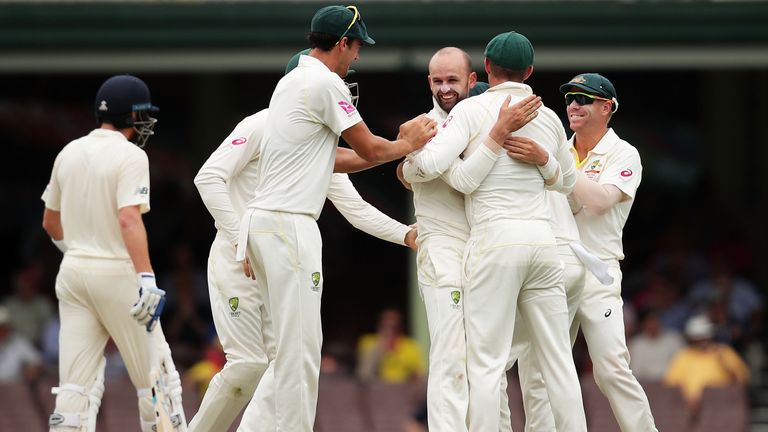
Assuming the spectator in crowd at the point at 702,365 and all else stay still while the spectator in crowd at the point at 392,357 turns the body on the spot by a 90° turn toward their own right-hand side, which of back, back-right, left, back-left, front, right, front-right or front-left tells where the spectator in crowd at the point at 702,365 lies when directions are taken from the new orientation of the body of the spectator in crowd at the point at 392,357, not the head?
back

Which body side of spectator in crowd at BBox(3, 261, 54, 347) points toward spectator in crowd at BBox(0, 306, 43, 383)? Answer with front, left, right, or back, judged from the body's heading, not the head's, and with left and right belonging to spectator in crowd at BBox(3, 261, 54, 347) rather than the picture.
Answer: front

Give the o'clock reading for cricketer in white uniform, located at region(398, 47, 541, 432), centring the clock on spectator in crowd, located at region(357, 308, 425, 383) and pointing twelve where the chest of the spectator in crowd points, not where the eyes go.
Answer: The cricketer in white uniform is roughly at 12 o'clock from the spectator in crowd.

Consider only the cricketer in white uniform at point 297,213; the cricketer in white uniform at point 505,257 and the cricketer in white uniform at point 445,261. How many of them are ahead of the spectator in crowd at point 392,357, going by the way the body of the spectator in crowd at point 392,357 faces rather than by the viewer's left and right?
3

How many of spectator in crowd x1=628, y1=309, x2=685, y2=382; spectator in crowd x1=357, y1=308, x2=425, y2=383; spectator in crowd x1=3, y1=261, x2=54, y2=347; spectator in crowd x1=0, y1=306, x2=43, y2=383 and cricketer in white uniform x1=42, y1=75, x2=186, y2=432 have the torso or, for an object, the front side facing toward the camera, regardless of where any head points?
4

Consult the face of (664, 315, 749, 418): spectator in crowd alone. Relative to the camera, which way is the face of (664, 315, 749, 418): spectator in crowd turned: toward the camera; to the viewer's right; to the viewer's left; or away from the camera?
toward the camera

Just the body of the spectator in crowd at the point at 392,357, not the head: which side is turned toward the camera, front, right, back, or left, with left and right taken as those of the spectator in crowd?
front

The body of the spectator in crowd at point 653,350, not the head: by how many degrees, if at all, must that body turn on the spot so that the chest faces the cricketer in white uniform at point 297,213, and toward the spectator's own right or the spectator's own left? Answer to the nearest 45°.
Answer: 0° — they already face them

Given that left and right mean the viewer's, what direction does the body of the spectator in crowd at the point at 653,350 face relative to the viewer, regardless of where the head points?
facing the viewer

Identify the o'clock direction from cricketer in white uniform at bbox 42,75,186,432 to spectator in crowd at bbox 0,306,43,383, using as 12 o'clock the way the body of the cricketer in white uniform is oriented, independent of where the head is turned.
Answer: The spectator in crowd is roughly at 10 o'clock from the cricketer in white uniform.

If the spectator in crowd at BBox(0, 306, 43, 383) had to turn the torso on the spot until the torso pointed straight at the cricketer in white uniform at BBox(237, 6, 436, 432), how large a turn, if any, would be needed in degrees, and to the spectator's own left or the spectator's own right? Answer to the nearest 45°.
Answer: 0° — they already face them

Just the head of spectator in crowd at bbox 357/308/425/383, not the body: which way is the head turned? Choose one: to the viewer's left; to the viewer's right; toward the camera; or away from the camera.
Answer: toward the camera

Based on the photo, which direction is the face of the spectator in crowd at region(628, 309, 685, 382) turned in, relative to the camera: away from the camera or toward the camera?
toward the camera

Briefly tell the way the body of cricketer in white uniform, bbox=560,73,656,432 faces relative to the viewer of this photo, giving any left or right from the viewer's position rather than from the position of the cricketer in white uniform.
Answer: facing the viewer and to the left of the viewer

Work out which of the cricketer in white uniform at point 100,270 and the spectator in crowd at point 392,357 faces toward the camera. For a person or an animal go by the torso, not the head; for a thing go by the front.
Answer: the spectator in crowd

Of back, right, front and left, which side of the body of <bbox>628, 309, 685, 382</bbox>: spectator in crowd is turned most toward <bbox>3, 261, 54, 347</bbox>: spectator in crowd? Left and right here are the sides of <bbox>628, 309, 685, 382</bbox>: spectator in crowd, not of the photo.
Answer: right

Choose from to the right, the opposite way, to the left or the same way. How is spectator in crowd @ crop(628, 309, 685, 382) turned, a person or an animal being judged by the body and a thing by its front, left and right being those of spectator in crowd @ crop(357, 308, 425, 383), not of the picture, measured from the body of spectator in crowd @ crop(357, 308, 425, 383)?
the same way
